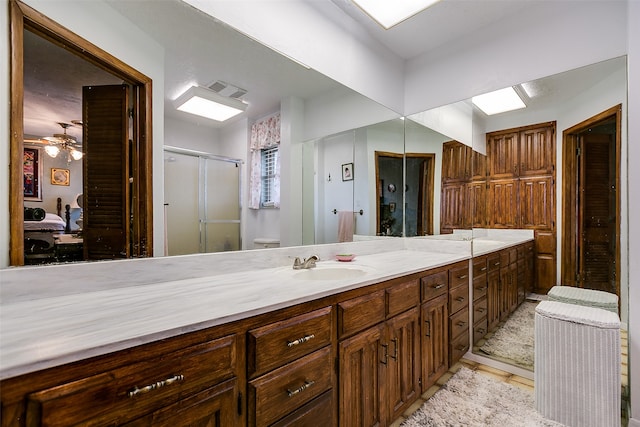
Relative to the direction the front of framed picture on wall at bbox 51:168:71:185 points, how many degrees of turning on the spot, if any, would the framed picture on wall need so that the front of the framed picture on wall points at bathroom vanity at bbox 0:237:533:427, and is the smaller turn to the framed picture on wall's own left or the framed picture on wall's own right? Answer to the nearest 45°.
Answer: approximately 45° to the framed picture on wall's own left

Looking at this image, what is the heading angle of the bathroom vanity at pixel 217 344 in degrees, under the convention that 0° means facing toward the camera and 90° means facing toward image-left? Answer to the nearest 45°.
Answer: approximately 315°

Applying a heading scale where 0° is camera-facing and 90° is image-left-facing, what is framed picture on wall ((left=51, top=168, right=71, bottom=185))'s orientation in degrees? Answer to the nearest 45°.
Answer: approximately 0°
